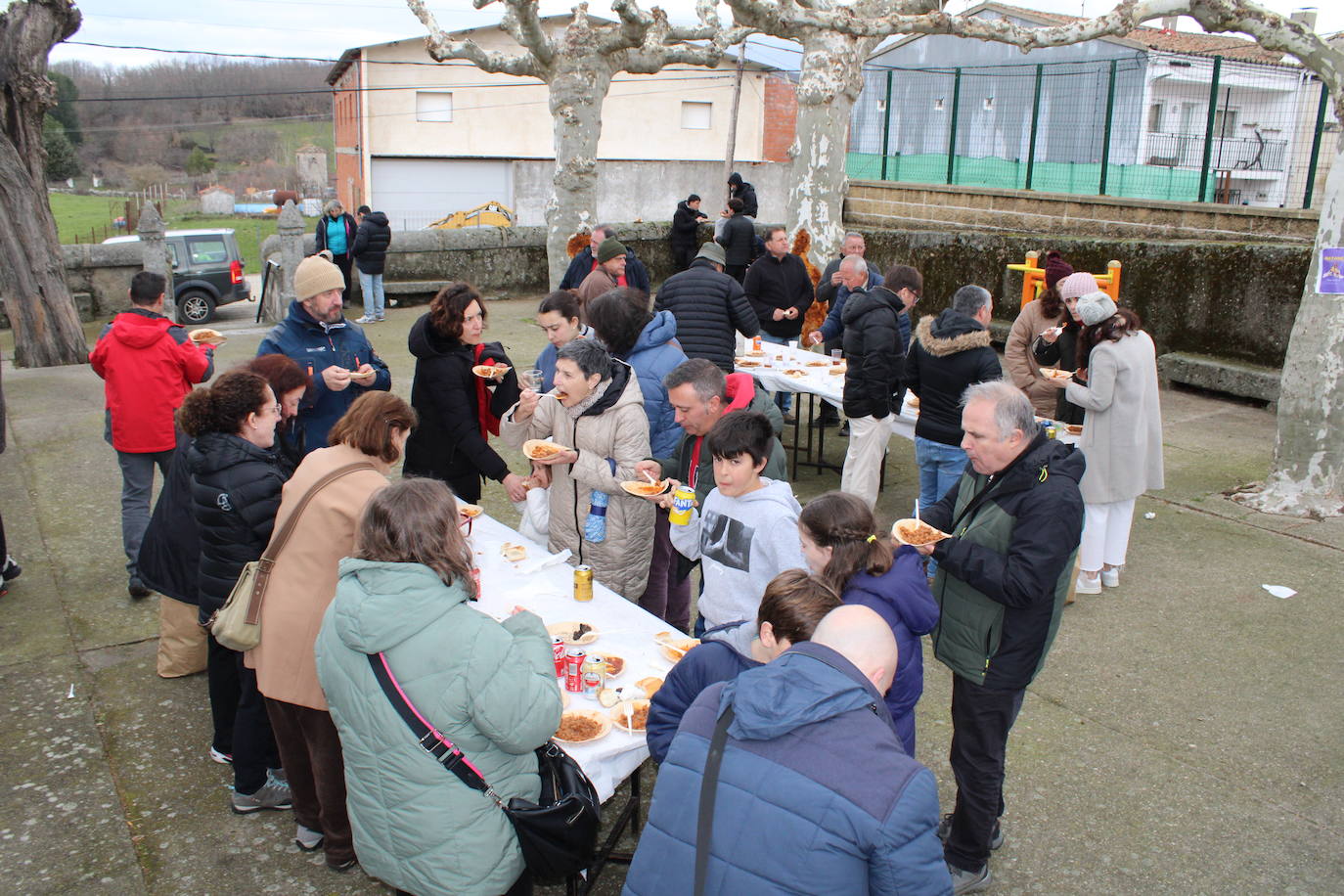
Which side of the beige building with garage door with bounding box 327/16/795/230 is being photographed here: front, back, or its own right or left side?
front

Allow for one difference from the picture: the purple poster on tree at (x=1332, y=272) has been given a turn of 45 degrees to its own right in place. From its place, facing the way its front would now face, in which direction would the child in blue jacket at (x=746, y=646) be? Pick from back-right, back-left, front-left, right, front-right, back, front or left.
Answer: front-left

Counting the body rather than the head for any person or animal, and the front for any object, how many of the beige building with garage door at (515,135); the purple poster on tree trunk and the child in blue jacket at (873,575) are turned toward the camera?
2

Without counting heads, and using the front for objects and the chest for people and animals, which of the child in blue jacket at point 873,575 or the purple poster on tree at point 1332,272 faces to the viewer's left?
the child in blue jacket

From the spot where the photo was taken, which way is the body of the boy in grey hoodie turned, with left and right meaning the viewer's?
facing the viewer and to the left of the viewer

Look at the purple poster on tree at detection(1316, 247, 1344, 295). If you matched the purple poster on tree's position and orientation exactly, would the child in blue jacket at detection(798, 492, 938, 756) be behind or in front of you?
in front

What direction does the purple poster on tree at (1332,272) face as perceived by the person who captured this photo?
facing the viewer

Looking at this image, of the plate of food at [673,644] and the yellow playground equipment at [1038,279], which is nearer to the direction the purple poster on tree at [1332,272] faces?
the plate of food
